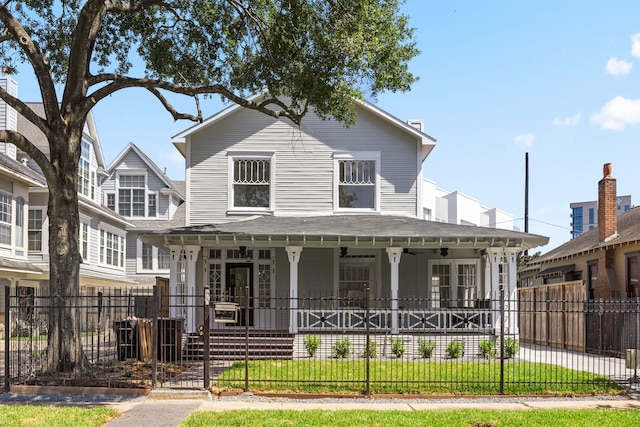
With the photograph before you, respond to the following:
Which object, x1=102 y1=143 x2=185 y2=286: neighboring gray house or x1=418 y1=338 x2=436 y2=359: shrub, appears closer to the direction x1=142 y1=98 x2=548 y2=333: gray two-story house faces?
the shrub

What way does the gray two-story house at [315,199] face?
toward the camera

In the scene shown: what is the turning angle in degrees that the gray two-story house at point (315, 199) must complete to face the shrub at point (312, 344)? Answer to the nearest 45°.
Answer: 0° — it already faces it

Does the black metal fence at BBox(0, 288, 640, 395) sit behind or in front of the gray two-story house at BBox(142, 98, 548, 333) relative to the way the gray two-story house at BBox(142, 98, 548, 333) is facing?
in front

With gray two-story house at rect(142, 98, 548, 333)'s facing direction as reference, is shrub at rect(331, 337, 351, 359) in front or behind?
in front

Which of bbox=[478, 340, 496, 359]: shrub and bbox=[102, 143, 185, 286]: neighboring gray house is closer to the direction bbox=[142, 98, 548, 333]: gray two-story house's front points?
the shrub
